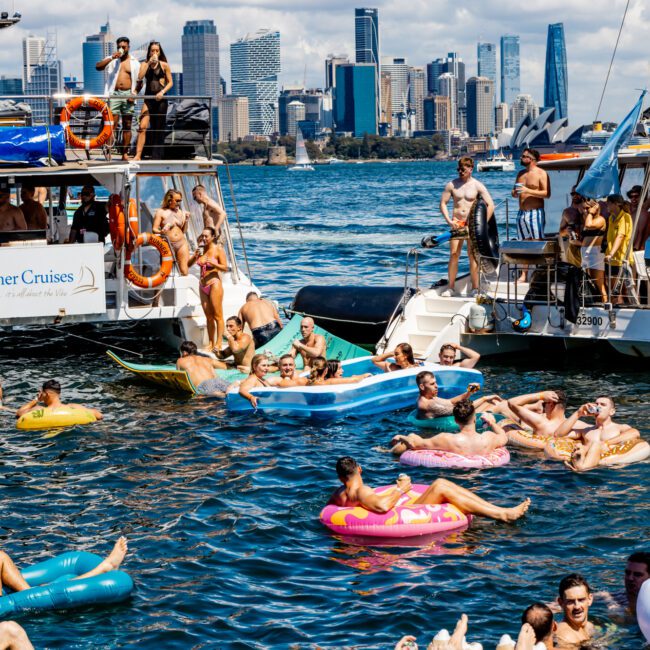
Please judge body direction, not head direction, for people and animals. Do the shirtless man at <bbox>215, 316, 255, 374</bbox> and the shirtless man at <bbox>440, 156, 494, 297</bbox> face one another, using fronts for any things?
no

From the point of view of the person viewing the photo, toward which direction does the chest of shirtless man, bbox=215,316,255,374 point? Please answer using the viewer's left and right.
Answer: facing the viewer and to the left of the viewer

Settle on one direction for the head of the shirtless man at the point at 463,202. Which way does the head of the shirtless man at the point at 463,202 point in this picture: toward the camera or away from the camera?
toward the camera

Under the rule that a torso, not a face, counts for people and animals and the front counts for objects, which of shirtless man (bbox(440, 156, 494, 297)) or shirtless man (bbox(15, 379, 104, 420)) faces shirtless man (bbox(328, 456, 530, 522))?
shirtless man (bbox(440, 156, 494, 297))

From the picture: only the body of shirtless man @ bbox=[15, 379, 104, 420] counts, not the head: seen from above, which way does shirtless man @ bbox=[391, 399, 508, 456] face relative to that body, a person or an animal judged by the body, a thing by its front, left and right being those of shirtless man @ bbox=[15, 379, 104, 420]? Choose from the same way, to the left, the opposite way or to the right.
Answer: the same way

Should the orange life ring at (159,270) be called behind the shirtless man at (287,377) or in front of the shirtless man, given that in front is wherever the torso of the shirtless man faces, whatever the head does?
behind

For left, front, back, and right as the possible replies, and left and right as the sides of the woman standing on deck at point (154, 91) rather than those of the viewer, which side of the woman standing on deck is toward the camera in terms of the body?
front

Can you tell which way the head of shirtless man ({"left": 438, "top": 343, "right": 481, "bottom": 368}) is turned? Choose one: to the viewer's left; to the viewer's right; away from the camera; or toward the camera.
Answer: toward the camera

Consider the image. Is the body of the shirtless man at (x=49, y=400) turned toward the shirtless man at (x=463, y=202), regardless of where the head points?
no

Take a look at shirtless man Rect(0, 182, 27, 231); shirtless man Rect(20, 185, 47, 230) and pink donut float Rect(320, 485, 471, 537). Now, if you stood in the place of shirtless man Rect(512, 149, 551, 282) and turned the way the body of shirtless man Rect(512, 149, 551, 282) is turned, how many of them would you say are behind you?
0

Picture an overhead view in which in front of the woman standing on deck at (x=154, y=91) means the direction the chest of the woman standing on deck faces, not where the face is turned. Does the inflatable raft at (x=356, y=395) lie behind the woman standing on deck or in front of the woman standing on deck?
in front

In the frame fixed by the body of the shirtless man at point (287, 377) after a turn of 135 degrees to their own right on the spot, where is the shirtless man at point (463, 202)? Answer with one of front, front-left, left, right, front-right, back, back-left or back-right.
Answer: right
